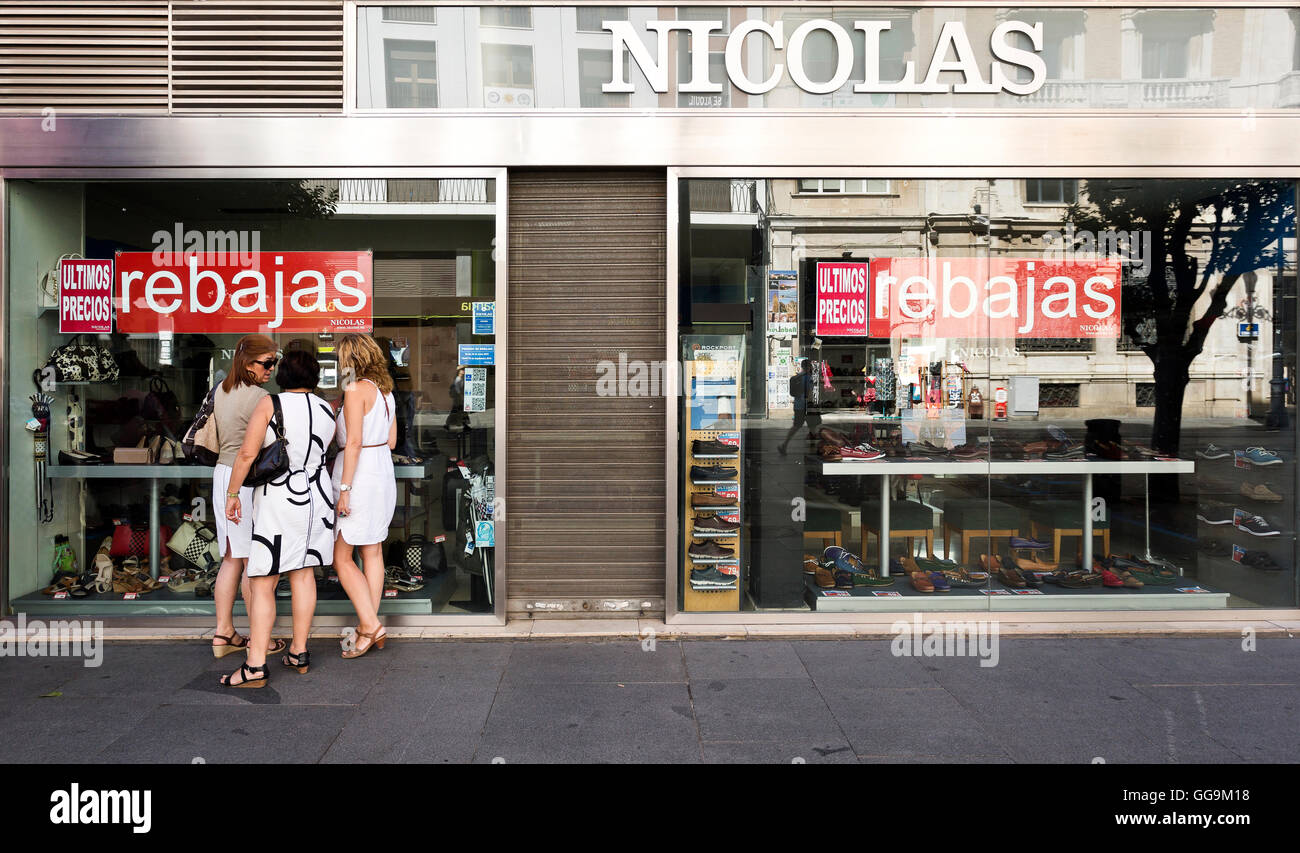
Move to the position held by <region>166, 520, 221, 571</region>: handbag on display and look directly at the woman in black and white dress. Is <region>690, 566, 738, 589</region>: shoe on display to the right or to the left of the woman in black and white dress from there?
left

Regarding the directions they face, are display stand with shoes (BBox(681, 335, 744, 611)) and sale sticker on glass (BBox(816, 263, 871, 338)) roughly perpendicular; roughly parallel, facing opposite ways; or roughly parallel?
roughly parallel

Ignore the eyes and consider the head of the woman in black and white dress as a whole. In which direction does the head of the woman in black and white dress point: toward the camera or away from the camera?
away from the camera

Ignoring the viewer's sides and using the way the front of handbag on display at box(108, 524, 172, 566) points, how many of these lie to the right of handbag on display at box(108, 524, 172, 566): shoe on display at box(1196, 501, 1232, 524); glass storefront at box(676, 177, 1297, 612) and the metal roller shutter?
0

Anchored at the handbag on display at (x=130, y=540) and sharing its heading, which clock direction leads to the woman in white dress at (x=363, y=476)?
The woman in white dress is roughly at 11 o'clock from the handbag on display.

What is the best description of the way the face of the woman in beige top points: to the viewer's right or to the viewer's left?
to the viewer's right

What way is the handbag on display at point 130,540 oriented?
toward the camera

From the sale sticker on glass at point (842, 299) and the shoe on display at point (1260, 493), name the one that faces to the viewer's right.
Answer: the shoe on display

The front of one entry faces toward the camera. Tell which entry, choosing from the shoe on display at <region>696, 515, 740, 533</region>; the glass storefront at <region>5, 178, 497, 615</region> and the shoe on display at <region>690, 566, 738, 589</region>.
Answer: the glass storefront

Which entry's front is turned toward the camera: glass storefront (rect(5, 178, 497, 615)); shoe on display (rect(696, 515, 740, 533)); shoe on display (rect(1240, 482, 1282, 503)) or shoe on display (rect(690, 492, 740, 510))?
the glass storefront

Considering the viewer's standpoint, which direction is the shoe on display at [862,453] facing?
facing to the right of the viewer

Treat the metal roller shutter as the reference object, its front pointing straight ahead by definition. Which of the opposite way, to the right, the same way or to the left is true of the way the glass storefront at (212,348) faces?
the same way

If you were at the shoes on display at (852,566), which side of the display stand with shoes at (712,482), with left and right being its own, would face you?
left

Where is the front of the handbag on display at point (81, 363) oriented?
toward the camera
